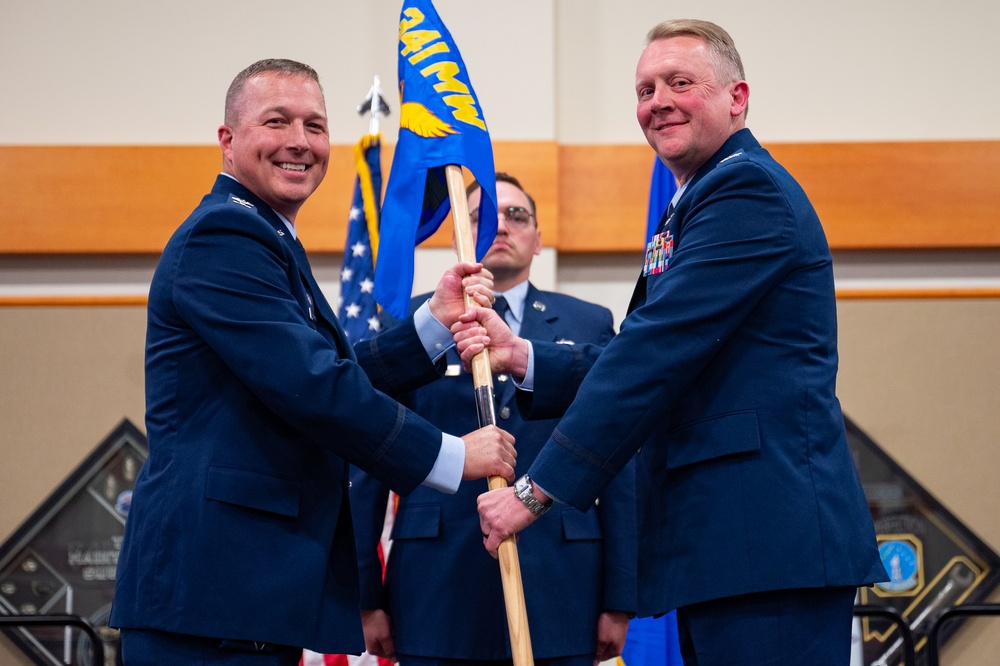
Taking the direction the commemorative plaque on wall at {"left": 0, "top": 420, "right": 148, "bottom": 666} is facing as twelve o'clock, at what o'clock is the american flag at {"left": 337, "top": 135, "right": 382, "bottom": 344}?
The american flag is roughly at 10 o'clock from the commemorative plaque on wall.

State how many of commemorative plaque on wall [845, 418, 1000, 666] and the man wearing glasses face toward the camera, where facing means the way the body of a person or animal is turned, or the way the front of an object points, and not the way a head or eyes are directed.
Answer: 2

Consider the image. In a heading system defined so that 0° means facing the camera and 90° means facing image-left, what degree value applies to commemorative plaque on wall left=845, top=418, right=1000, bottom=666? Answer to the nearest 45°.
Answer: approximately 0°

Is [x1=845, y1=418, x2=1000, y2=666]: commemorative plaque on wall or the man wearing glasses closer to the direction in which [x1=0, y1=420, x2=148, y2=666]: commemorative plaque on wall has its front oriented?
the man wearing glasses

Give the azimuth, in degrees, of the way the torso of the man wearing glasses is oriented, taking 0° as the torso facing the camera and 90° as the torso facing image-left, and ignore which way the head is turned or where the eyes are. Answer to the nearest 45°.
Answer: approximately 0°

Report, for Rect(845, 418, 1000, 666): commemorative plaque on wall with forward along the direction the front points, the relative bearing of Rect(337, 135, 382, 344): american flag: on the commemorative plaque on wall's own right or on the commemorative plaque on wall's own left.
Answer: on the commemorative plaque on wall's own right
